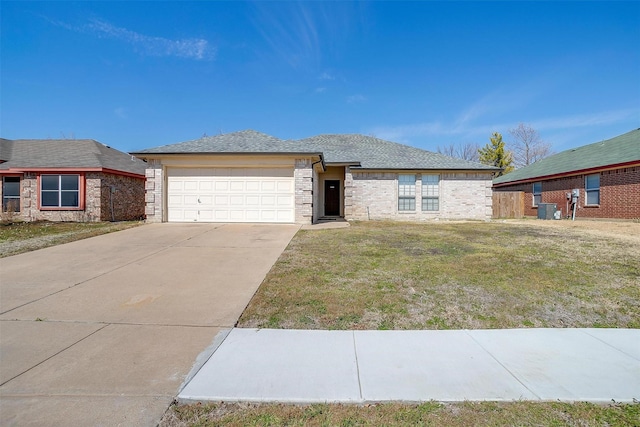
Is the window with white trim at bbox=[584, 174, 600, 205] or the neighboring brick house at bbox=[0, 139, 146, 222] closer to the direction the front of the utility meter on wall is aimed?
the neighboring brick house

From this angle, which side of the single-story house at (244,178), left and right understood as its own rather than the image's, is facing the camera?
front

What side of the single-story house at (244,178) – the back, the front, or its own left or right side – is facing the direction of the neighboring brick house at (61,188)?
right

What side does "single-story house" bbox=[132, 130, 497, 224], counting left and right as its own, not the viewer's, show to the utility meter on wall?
left

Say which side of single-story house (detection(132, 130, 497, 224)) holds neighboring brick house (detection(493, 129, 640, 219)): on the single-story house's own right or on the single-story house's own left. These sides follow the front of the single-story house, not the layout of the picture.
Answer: on the single-story house's own left

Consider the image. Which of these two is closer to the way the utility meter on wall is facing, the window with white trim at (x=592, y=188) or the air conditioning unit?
the air conditioning unit

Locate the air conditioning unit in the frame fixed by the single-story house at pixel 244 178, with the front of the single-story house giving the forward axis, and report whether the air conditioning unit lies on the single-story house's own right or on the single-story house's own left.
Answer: on the single-story house's own left

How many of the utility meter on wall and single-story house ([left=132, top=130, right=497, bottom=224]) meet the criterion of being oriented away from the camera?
0

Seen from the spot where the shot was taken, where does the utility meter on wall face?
facing the viewer and to the left of the viewer
